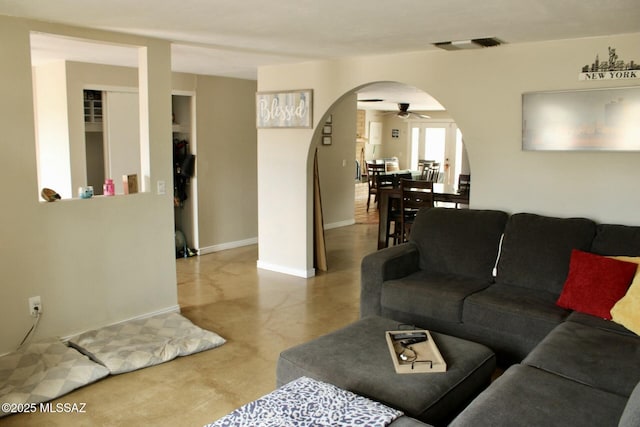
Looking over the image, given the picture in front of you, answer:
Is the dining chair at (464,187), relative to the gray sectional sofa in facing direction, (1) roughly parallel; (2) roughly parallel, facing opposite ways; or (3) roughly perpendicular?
roughly parallel

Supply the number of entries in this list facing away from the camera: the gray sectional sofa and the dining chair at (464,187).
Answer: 0

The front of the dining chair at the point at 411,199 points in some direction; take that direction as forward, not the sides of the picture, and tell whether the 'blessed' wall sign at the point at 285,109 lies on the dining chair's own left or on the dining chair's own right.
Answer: on the dining chair's own left

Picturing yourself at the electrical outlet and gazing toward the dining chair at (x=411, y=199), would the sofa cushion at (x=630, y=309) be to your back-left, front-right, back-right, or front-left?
front-right

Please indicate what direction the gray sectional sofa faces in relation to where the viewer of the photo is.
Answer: facing the viewer and to the left of the viewer

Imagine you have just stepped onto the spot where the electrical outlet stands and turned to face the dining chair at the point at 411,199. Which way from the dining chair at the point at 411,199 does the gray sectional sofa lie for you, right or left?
right

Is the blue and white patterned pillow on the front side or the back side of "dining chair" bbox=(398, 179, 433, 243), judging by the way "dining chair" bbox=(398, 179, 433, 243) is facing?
on the back side

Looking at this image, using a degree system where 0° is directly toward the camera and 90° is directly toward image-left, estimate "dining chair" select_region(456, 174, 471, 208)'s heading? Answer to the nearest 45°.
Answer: approximately 45°

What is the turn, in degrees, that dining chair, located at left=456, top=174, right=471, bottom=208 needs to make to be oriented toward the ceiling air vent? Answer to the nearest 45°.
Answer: approximately 45° to its left

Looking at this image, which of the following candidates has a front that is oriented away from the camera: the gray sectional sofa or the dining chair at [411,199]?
the dining chair

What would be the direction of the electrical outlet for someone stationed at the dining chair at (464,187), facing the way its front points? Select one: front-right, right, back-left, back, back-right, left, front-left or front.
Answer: front

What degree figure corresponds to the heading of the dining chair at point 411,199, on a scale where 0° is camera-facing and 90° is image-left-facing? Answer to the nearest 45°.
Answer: approximately 180°

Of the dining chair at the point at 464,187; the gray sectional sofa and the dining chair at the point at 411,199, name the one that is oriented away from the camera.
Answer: the dining chair at the point at 411,199

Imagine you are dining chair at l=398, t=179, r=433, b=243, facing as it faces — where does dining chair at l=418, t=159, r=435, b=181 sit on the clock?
dining chair at l=418, t=159, r=435, b=181 is roughly at 12 o'clock from dining chair at l=398, t=179, r=433, b=243.
